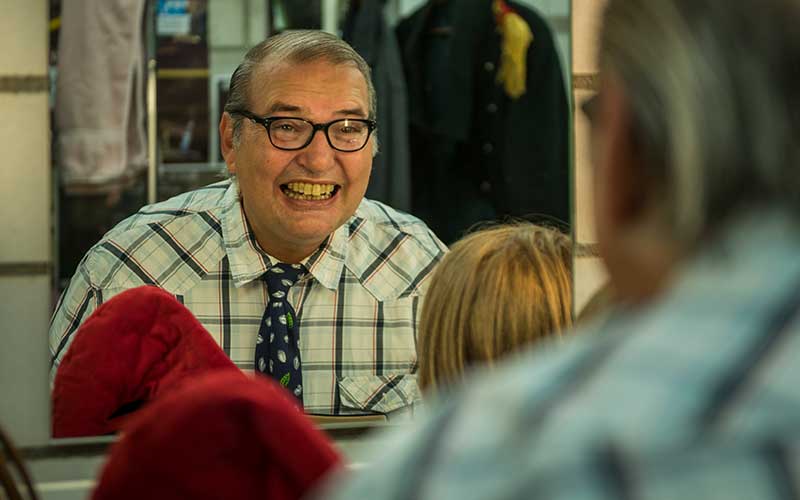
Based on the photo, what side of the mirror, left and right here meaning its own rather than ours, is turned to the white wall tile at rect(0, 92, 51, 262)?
right

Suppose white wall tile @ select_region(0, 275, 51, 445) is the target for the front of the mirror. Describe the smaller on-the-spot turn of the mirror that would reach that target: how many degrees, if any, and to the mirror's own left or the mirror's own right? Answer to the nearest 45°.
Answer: approximately 90° to the mirror's own right

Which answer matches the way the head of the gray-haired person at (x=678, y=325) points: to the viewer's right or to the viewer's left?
to the viewer's left

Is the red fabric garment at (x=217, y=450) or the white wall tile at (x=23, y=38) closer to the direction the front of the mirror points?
the red fabric garment

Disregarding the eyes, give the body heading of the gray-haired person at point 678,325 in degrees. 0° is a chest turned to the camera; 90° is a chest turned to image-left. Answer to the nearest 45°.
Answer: approximately 135°

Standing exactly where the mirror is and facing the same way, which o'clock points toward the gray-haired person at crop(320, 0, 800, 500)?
The gray-haired person is roughly at 12 o'clock from the mirror.

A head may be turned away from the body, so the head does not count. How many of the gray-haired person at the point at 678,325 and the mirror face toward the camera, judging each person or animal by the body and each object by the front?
1

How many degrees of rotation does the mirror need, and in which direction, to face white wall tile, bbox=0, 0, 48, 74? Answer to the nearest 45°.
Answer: approximately 90° to its right
